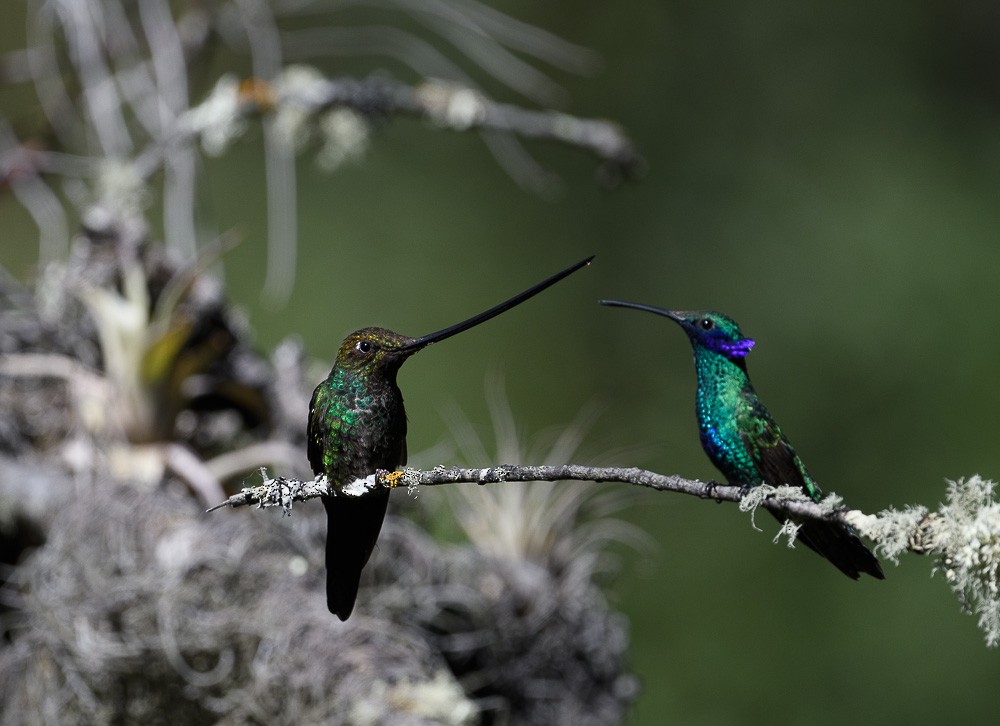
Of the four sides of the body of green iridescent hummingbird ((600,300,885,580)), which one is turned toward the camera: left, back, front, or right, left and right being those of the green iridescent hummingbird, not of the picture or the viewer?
left

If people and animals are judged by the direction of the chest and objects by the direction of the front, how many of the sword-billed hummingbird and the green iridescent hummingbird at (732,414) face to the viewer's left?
1

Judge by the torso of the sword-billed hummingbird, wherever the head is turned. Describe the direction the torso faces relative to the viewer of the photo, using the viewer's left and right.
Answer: facing the viewer and to the right of the viewer
